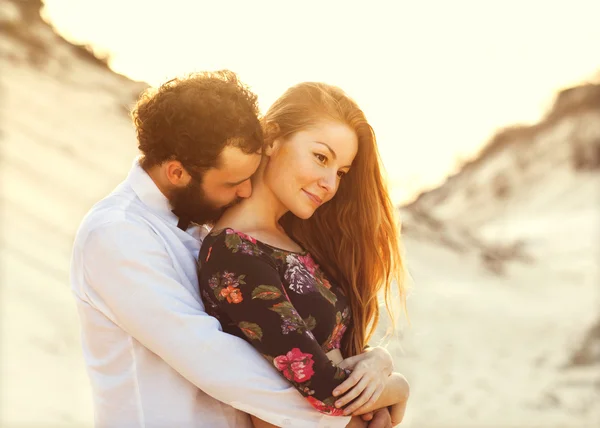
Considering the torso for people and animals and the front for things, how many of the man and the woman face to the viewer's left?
0

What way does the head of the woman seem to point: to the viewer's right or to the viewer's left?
to the viewer's right

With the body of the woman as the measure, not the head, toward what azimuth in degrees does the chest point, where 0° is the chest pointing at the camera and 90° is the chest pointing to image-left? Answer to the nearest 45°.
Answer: approximately 315°

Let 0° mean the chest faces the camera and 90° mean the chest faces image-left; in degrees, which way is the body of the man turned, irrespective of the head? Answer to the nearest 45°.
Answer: approximately 270°
